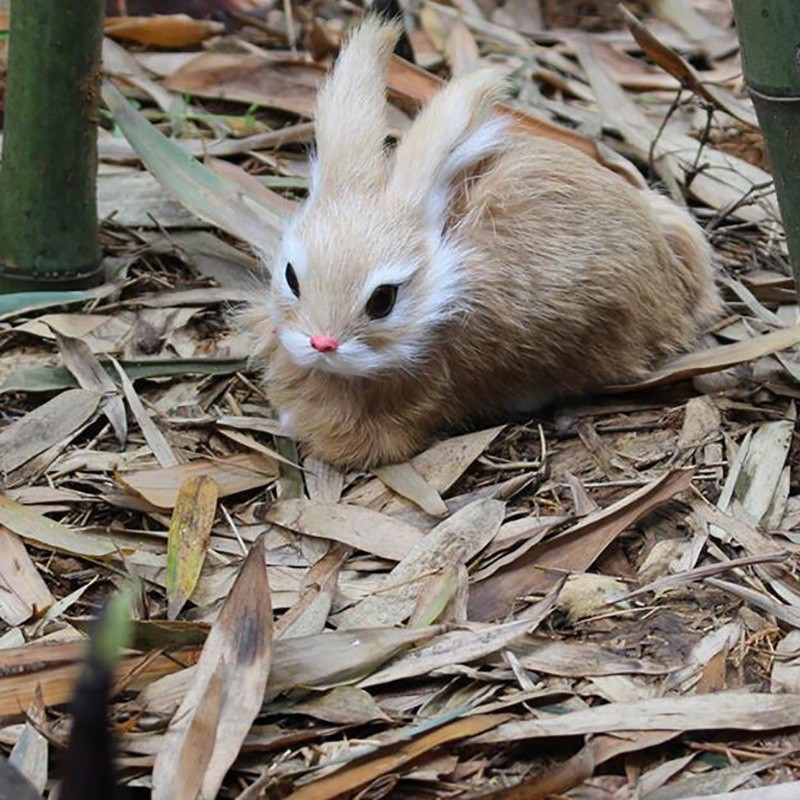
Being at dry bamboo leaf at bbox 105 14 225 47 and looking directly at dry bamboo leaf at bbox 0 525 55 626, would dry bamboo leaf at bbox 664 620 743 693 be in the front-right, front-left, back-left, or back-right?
front-left

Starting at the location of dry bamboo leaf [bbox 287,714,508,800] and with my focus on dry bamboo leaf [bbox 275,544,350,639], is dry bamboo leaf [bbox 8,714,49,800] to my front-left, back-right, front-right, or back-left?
front-left

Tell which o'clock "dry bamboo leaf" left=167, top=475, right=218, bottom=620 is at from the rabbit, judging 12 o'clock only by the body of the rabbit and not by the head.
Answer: The dry bamboo leaf is roughly at 12 o'clock from the rabbit.

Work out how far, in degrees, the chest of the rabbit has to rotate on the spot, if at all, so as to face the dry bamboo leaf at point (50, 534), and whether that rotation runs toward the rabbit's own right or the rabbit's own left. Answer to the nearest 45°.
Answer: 0° — it already faces it

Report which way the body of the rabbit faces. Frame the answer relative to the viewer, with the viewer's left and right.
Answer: facing the viewer and to the left of the viewer

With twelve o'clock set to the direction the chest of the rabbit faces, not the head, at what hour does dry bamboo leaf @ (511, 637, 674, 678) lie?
The dry bamboo leaf is roughly at 10 o'clock from the rabbit.

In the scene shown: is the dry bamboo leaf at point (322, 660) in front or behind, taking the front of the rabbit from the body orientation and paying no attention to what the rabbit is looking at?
in front

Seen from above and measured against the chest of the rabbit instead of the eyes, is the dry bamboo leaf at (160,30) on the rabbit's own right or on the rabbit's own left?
on the rabbit's own right

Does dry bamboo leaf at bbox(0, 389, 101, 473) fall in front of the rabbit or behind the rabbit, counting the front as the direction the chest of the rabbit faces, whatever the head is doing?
in front

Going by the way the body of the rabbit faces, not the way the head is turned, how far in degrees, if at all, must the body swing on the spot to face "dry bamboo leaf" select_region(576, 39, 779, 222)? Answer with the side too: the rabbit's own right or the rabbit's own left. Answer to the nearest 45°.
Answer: approximately 180°

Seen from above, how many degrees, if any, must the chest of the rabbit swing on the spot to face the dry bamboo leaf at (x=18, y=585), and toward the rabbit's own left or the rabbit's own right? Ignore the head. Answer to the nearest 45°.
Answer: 0° — it already faces it

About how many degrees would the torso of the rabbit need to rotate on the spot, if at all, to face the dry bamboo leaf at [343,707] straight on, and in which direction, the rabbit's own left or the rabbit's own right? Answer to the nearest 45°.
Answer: approximately 45° to the rabbit's own left

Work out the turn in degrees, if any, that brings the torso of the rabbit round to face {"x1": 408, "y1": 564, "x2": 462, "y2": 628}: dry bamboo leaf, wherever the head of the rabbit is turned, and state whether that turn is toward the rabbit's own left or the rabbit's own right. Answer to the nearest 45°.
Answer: approximately 45° to the rabbit's own left

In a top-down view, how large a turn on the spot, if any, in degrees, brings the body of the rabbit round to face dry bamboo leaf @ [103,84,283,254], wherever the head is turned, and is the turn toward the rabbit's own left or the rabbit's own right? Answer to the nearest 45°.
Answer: approximately 90° to the rabbit's own right
